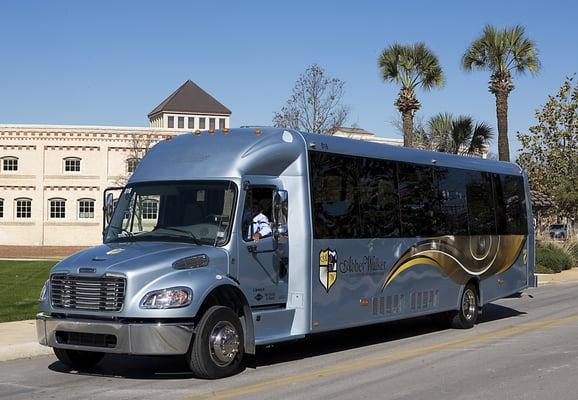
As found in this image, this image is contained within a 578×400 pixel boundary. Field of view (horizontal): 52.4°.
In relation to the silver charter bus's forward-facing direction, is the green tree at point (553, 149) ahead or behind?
behind

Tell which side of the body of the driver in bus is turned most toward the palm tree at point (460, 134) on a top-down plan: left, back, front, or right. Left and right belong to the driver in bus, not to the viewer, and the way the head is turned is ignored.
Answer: back

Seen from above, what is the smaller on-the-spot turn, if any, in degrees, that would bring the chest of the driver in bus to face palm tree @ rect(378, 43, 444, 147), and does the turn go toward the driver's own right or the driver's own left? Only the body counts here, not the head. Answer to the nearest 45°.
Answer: approximately 135° to the driver's own right

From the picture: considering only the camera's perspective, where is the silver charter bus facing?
facing the viewer and to the left of the viewer

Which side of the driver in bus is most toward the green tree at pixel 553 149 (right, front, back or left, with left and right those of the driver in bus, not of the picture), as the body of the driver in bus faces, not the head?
back

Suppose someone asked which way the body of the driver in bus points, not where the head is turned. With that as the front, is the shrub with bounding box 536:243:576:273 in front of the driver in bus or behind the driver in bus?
behind

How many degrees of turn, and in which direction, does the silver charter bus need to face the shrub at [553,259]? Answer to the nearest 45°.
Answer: approximately 180°
